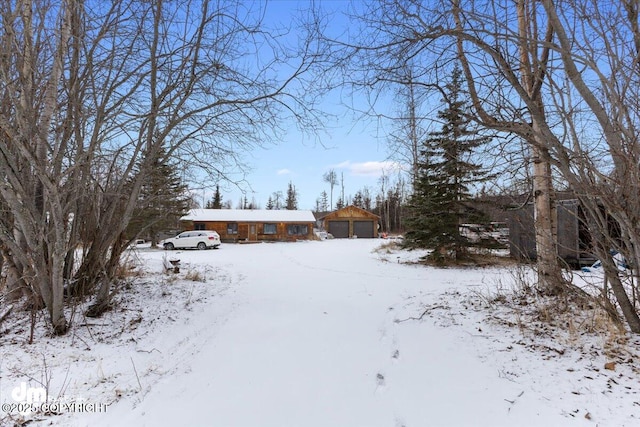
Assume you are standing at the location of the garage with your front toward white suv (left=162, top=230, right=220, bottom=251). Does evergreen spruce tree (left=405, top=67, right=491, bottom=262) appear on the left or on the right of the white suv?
left

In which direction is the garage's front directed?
toward the camera

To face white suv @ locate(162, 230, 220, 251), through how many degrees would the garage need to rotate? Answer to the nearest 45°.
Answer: approximately 45° to its right

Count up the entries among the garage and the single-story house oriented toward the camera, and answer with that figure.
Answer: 2

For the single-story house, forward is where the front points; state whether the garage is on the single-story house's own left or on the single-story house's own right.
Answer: on the single-story house's own left

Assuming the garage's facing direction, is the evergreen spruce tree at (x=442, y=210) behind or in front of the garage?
in front

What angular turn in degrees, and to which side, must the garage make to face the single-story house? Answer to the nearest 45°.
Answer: approximately 45° to its right

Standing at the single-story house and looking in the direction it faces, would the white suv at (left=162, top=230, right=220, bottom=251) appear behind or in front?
in front

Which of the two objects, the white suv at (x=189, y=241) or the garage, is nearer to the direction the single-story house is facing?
the white suv

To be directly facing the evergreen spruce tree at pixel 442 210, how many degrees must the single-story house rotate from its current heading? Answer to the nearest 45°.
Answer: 0° — it already faces it

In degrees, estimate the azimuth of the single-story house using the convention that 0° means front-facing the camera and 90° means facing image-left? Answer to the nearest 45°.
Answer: approximately 0°

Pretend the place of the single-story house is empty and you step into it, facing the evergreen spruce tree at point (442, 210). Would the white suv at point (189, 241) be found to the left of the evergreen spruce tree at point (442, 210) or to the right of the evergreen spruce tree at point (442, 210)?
right

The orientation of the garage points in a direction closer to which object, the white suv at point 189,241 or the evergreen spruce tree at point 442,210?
the evergreen spruce tree
